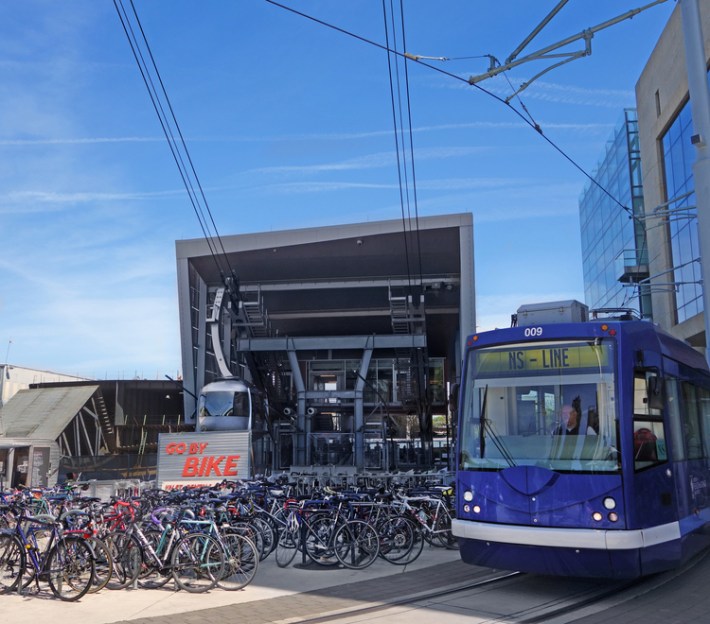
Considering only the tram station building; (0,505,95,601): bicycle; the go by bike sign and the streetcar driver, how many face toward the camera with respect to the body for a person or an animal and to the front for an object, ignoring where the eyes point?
3

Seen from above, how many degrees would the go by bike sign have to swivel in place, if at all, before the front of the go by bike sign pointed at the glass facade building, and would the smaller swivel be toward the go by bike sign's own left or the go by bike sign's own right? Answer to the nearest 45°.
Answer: approximately 135° to the go by bike sign's own left

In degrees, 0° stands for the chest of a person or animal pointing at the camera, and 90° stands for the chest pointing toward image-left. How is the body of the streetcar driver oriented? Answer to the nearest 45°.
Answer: approximately 0°

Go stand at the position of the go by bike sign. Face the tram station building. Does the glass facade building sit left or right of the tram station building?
right

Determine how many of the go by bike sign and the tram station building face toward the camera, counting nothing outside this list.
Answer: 2

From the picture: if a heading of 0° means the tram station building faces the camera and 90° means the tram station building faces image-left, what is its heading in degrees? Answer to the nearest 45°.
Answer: approximately 0°

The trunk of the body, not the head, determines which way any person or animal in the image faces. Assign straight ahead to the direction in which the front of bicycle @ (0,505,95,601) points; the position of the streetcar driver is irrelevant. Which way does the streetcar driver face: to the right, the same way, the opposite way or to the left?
to the left

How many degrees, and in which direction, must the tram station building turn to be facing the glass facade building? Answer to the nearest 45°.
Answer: approximately 90° to its left
